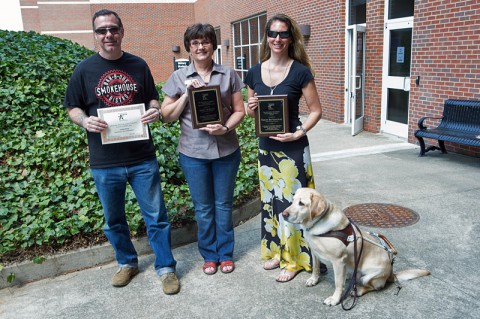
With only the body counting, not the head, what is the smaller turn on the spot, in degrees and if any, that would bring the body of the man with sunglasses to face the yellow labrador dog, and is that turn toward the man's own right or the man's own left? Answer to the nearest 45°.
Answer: approximately 45° to the man's own left

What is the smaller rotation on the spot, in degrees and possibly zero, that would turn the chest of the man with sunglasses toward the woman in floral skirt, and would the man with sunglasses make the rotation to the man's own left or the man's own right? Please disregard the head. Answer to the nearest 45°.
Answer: approximately 90° to the man's own left

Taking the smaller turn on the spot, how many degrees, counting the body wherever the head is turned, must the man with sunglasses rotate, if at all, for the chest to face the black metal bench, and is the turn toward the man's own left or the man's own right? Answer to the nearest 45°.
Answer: approximately 135° to the man's own left

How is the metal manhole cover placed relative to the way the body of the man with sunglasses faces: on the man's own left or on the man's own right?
on the man's own left

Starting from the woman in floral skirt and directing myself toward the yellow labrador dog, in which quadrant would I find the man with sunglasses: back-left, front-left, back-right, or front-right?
back-right

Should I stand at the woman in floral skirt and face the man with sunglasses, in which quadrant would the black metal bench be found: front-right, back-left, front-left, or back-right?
back-right

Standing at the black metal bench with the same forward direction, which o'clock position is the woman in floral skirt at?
The woman in floral skirt is roughly at 11 o'clock from the black metal bench.

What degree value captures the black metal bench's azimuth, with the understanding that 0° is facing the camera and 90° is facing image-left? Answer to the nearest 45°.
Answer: approximately 45°

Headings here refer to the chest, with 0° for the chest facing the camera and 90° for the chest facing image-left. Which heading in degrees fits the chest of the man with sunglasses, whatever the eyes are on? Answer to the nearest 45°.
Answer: approximately 0°

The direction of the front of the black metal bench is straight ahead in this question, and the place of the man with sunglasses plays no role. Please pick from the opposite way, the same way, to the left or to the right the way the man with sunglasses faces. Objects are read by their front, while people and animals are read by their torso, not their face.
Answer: to the left
